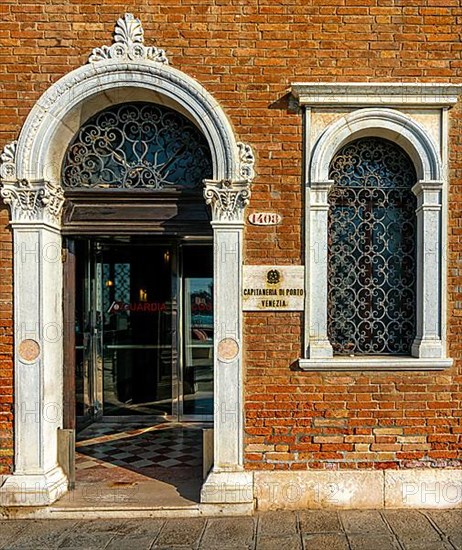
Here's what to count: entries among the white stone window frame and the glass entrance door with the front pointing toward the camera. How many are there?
2

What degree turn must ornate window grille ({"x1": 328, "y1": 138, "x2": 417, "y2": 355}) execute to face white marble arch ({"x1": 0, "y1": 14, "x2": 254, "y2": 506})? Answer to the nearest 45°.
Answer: approximately 90° to its right

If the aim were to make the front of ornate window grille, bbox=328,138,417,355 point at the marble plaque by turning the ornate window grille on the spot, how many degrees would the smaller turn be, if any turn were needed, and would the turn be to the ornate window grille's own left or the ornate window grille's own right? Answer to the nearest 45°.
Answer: approximately 45° to the ornate window grille's own right

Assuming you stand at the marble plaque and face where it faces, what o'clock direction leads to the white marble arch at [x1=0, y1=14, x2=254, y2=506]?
The white marble arch is roughly at 3 o'clock from the marble plaque.

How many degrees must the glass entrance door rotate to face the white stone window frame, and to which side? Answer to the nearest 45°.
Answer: approximately 45° to its left

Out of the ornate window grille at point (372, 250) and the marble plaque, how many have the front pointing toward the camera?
2

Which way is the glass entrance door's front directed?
toward the camera

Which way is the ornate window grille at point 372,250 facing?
toward the camera

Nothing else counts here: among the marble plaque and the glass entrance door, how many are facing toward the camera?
2

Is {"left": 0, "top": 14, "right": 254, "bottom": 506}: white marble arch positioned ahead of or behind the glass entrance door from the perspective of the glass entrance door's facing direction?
ahead

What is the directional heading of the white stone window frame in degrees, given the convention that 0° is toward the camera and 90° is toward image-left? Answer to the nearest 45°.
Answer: approximately 0°
